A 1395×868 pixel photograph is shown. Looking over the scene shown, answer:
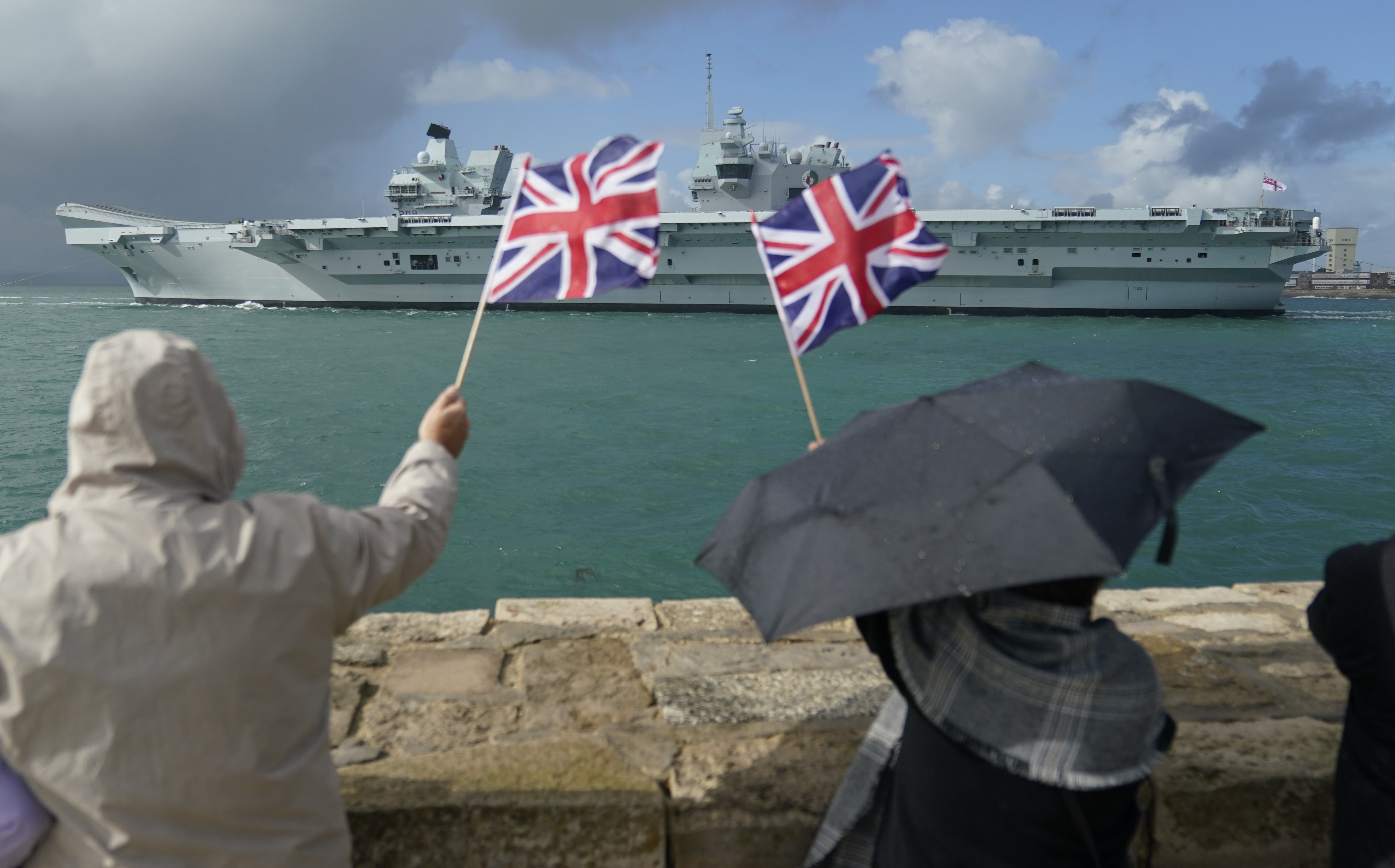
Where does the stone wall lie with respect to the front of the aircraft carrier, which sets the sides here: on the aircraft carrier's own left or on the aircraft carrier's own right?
on the aircraft carrier's own left

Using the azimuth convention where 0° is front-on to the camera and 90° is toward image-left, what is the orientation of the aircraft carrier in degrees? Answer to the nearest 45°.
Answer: approximately 90°

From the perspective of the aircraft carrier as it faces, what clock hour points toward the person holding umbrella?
The person holding umbrella is roughly at 9 o'clock from the aircraft carrier.

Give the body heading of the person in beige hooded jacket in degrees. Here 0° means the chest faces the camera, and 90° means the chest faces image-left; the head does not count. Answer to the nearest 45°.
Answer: approximately 180°

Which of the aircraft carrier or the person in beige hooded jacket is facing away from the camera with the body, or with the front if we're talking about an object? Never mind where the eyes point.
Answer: the person in beige hooded jacket

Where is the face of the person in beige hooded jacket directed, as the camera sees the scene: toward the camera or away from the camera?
away from the camera

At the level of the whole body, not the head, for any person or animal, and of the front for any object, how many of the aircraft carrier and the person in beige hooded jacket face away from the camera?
1

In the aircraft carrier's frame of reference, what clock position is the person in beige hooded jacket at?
The person in beige hooded jacket is roughly at 9 o'clock from the aircraft carrier.
